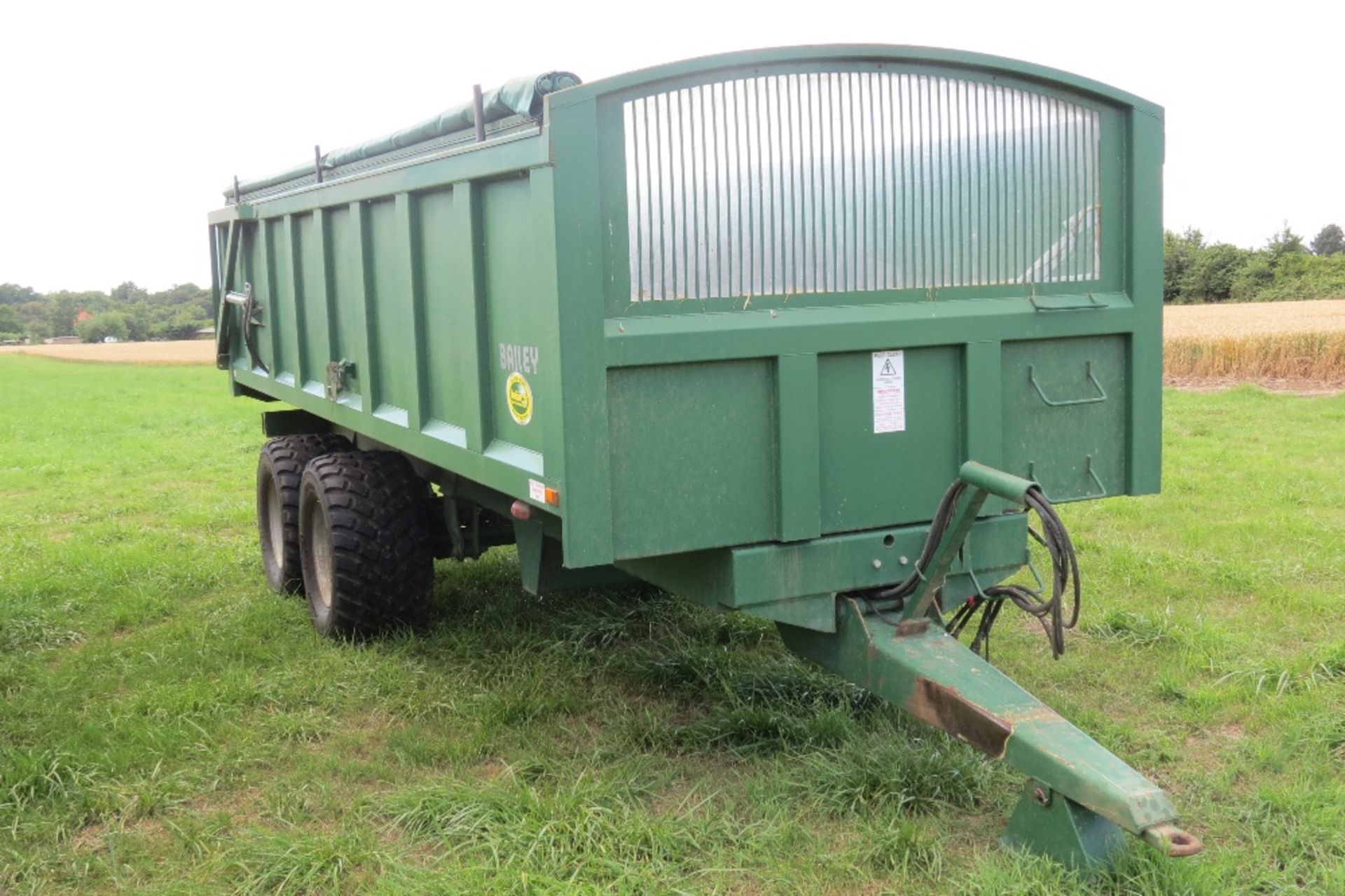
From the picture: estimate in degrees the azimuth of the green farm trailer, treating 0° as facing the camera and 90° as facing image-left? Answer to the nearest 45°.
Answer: approximately 315°

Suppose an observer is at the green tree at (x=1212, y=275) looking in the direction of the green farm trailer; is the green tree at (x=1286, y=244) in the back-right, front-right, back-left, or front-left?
back-left

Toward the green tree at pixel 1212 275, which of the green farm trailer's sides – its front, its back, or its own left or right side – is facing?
left

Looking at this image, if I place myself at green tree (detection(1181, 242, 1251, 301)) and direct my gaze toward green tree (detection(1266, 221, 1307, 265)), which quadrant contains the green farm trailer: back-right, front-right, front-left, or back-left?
back-right

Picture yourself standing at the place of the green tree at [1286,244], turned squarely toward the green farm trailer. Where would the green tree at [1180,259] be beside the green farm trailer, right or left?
right

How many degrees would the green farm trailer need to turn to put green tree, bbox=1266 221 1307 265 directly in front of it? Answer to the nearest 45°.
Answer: approximately 90° to its left

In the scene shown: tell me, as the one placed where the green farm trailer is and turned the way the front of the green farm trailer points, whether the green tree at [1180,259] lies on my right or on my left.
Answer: on my left
